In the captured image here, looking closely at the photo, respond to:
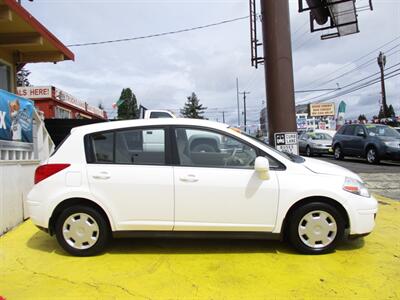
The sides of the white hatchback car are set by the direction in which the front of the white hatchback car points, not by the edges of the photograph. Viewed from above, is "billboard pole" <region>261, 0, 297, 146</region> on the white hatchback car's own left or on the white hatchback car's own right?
on the white hatchback car's own left

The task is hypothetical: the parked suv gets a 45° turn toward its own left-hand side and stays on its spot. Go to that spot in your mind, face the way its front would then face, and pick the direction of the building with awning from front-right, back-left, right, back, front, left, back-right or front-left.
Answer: back-right

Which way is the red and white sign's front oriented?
toward the camera

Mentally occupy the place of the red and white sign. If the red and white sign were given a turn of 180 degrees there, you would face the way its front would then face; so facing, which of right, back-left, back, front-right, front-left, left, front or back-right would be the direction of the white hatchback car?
back

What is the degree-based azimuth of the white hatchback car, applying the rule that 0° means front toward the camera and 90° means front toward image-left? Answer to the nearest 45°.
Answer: approximately 270°

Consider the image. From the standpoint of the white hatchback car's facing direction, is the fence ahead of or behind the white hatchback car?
behind

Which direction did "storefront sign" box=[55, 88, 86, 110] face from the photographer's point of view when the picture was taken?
facing the viewer and to the right of the viewer
